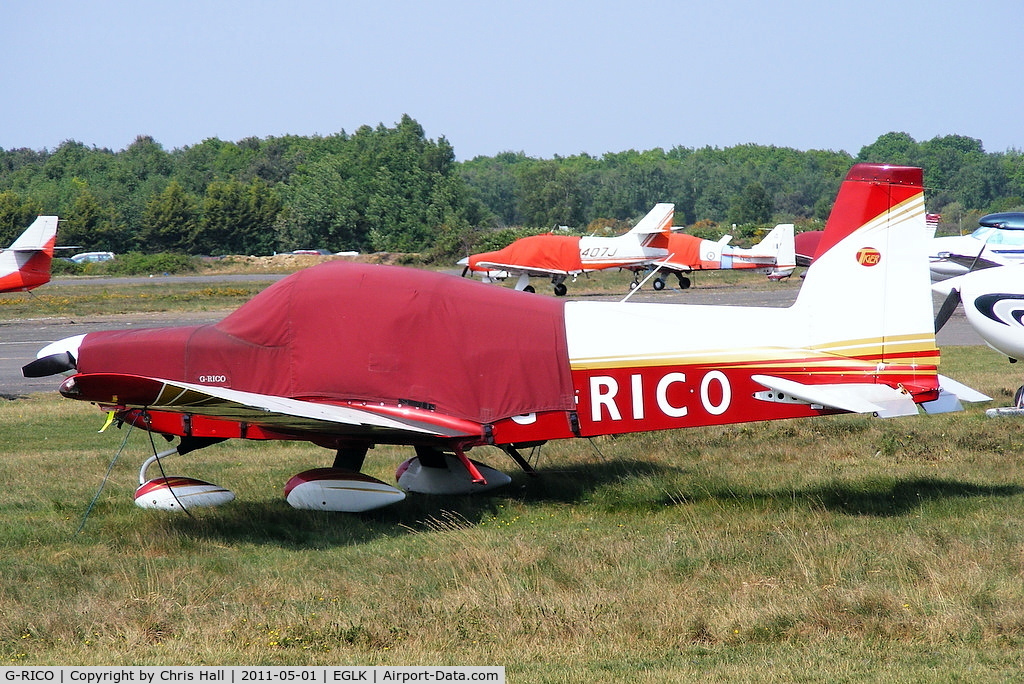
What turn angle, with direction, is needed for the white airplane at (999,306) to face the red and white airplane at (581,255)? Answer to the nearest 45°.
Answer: approximately 45° to its right

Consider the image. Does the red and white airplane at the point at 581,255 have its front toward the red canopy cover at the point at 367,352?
no

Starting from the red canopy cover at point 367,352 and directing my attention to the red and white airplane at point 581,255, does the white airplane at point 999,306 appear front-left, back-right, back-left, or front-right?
front-right

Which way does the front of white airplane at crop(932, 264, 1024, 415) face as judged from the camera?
facing to the left of the viewer

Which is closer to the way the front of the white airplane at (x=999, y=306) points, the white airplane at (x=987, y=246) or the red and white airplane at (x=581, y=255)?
the red and white airplane

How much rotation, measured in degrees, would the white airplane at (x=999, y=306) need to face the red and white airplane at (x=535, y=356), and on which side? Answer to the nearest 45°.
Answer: approximately 45° to its left

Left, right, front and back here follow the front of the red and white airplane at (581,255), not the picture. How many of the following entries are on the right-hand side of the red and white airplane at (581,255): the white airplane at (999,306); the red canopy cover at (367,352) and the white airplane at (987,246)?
0

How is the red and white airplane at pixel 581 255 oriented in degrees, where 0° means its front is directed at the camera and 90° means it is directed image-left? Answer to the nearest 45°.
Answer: approximately 90°

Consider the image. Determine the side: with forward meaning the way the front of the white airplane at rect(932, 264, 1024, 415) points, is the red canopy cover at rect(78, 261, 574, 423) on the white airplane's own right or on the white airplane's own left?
on the white airplane's own left

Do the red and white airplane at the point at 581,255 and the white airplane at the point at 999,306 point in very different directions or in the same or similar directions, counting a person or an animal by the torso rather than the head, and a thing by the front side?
same or similar directions

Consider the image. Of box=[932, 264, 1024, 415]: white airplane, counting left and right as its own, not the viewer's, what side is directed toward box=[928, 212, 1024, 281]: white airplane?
right

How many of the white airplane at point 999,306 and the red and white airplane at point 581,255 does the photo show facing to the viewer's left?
2
